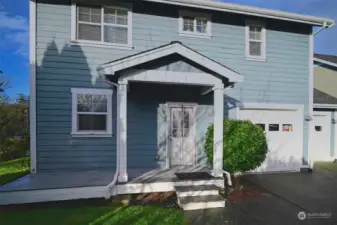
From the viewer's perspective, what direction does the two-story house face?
toward the camera
